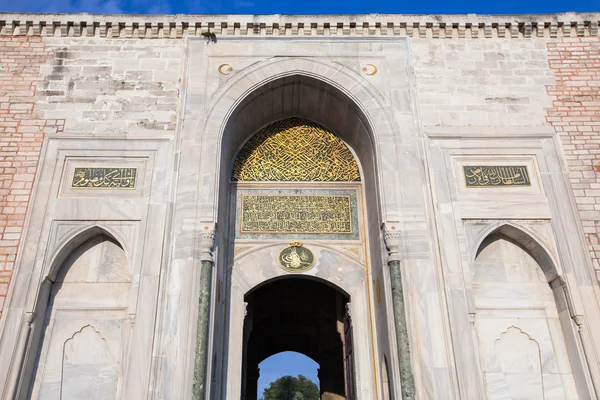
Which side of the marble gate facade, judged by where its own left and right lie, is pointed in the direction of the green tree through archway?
back

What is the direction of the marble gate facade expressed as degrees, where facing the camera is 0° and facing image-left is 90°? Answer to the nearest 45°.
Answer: approximately 0°
